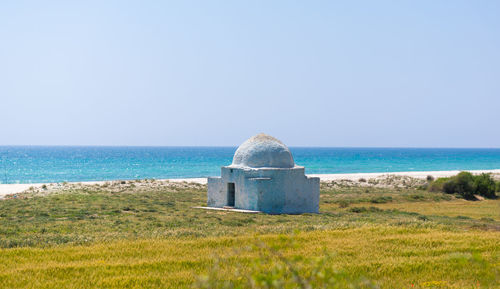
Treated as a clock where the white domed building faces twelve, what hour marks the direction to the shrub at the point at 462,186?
The shrub is roughly at 6 o'clock from the white domed building.

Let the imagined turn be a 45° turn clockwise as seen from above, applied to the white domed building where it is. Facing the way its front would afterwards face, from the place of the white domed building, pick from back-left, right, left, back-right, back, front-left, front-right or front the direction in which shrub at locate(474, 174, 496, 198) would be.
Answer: back-right

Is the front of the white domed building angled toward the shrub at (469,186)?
no

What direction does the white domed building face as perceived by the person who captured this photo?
facing the viewer and to the left of the viewer
